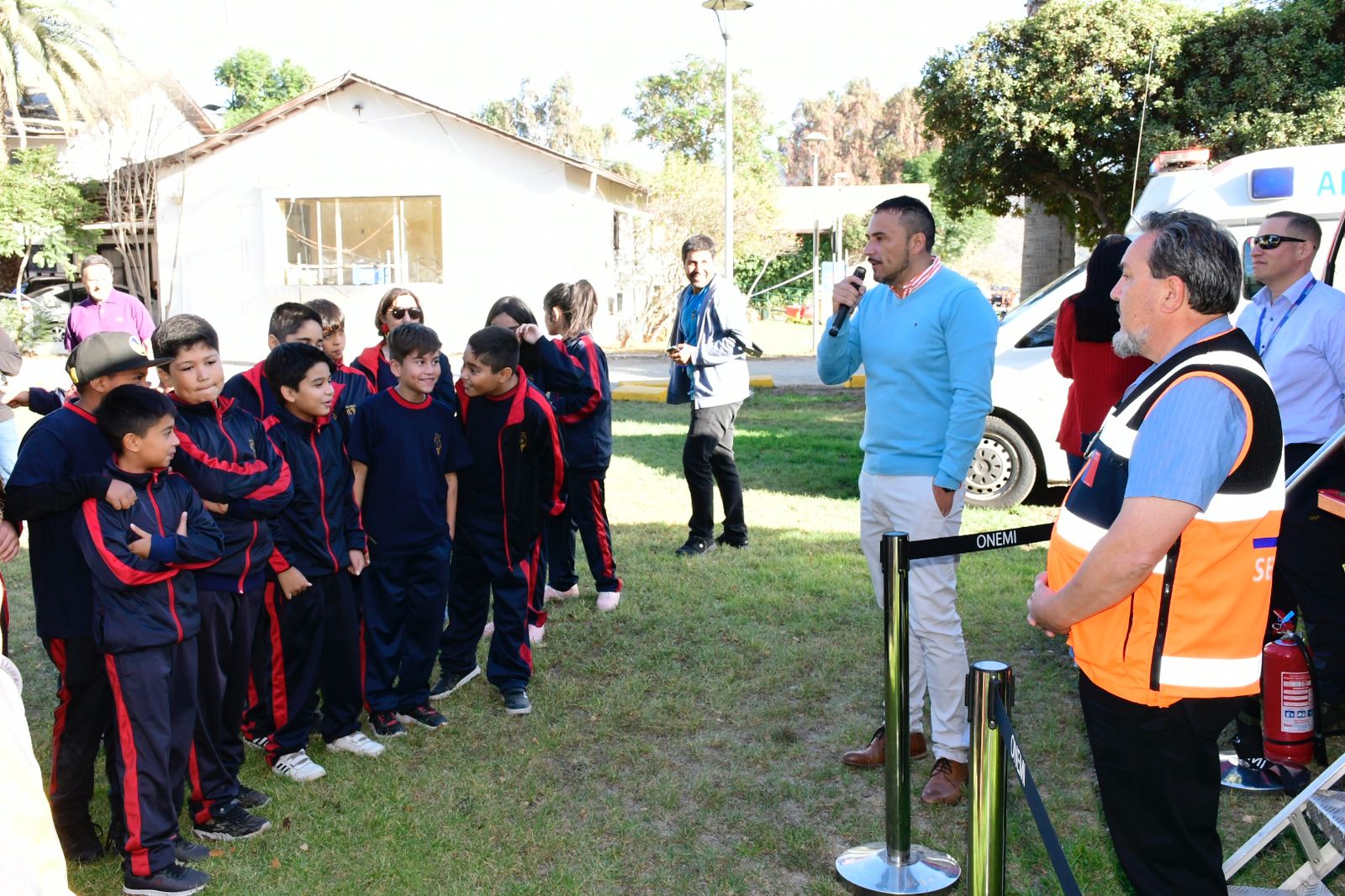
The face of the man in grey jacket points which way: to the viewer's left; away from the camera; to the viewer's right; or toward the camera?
toward the camera

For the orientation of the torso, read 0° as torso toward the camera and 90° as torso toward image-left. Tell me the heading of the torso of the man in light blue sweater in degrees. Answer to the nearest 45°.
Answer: approximately 45°

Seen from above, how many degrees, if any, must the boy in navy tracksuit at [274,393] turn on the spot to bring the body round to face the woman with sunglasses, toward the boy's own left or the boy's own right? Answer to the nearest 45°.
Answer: approximately 90° to the boy's own left

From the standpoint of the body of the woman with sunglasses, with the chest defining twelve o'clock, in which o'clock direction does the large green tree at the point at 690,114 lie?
The large green tree is roughly at 8 o'clock from the woman with sunglasses.

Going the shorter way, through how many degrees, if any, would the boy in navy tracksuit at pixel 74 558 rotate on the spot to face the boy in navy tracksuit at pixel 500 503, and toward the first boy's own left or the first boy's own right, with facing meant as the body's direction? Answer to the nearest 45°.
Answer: approximately 45° to the first boy's own left

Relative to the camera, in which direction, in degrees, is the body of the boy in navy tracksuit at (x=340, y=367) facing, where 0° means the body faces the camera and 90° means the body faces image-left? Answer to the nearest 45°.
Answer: approximately 315°

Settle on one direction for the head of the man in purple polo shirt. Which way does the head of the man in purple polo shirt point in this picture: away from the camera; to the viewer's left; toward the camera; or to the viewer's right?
toward the camera

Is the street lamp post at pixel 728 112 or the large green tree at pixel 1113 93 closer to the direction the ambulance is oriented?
the street lamp post

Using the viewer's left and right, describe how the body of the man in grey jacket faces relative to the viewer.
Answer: facing the viewer and to the left of the viewer

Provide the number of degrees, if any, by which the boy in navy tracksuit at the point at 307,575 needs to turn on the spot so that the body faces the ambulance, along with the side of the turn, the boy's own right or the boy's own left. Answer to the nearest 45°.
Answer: approximately 90° to the boy's own left

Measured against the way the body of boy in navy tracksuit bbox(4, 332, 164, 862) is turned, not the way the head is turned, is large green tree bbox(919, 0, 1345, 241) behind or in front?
in front

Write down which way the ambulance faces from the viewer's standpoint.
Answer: facing to the left of the viewer

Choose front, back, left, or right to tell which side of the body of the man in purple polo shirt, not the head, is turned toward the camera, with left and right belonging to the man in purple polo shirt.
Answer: front

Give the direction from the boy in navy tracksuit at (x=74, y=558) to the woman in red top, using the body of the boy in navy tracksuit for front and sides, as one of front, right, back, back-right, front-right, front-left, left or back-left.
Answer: front

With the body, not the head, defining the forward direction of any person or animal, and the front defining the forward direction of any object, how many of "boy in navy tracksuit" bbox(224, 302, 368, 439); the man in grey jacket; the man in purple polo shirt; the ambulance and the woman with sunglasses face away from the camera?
0

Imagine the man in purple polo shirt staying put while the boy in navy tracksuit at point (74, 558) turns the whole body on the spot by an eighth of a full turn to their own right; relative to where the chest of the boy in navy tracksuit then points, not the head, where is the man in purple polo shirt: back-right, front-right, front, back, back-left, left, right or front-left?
back-left
